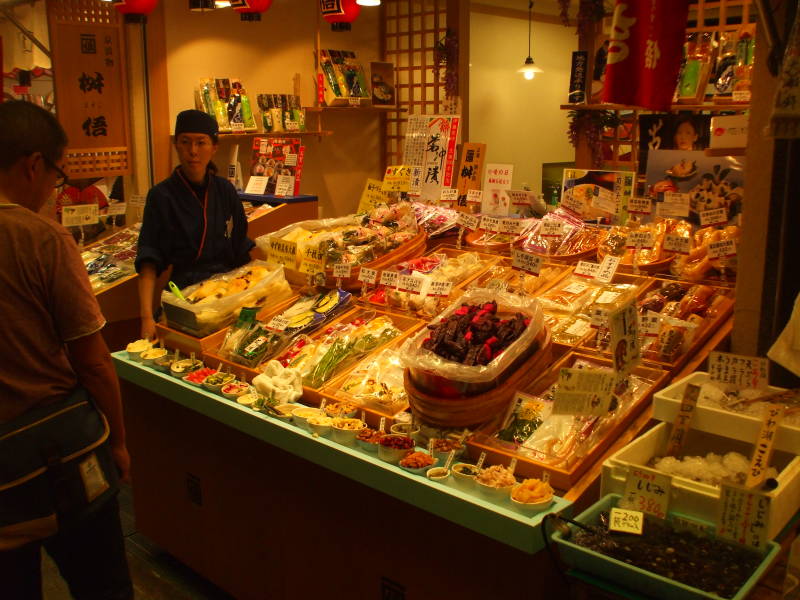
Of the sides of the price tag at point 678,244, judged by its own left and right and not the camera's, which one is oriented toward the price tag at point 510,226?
right

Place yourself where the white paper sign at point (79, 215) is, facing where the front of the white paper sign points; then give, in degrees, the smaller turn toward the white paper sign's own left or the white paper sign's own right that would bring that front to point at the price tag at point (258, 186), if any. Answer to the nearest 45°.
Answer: approximately 90° to the white paper sign's own left

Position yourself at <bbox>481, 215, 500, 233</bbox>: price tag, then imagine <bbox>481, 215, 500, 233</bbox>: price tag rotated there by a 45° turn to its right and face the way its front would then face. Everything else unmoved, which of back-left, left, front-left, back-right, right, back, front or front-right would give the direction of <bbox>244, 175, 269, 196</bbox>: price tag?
right

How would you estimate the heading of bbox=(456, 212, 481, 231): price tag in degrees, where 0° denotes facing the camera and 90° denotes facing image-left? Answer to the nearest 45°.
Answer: approximately 0°
